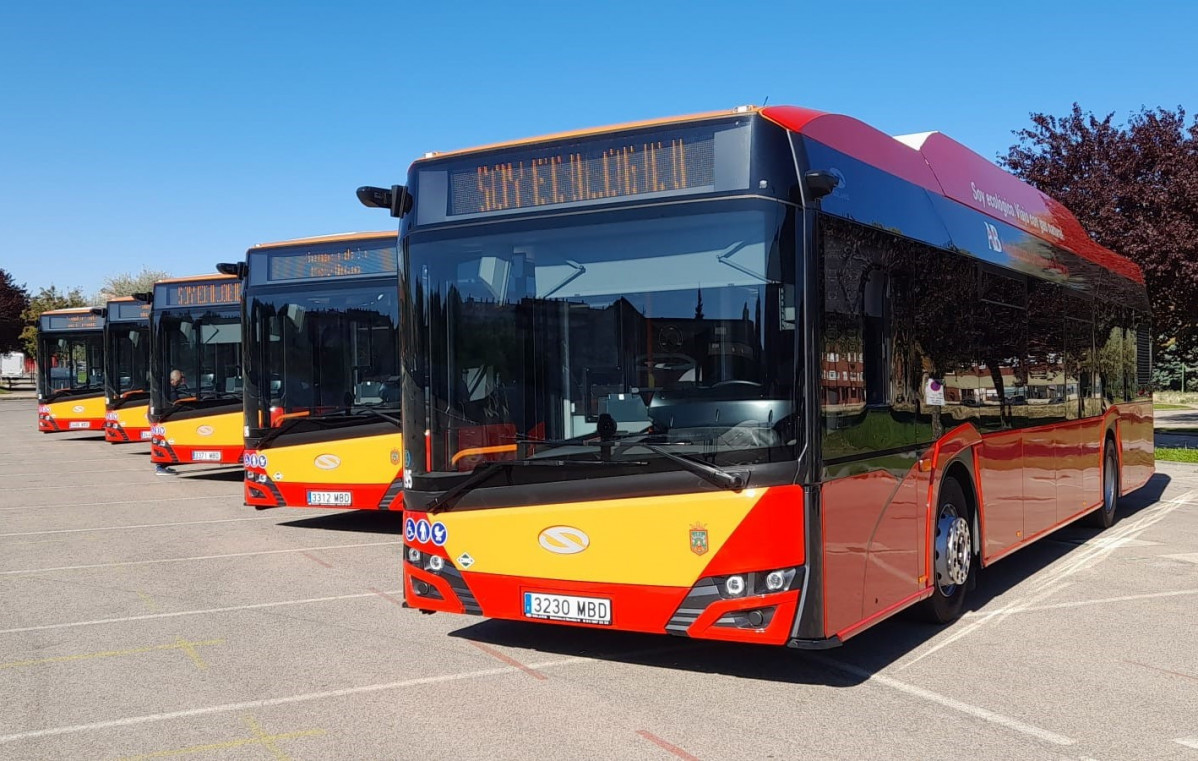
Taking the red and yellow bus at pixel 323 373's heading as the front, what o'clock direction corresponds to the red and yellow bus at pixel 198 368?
the red and yellow bus at pixel 198 368 is roughly at 4 o'clock from the red and yellow bus at pixel 323 373.

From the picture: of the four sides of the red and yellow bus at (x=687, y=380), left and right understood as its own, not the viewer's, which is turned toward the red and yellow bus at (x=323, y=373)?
right

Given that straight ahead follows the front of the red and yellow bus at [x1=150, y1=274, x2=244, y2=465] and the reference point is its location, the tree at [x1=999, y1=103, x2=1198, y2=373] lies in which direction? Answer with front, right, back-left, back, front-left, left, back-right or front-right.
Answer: back-left

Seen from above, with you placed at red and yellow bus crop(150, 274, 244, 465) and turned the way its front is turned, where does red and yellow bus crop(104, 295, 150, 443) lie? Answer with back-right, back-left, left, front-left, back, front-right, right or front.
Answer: back-right

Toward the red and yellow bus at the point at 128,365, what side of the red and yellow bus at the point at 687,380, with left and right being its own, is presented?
right

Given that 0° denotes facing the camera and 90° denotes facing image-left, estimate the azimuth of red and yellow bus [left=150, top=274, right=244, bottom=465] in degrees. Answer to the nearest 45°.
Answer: approximately 45°

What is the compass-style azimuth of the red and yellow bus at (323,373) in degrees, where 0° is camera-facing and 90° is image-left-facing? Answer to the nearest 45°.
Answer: approximately 45°

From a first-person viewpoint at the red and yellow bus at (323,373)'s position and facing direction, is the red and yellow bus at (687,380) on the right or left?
on its left

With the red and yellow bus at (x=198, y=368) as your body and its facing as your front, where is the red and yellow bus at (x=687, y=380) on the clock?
the red and yellow bus at (x=687, y=380) is roughly at 10 o'clock from the red and yellow bus at (x=198, y=368).
